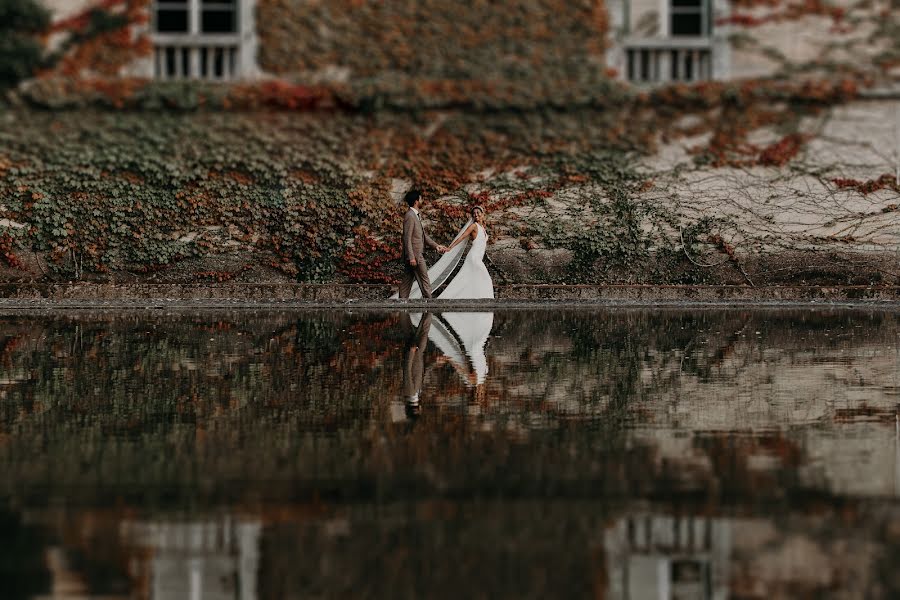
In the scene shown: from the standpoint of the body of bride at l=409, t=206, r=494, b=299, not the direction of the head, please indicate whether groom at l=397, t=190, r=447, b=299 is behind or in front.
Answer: behind

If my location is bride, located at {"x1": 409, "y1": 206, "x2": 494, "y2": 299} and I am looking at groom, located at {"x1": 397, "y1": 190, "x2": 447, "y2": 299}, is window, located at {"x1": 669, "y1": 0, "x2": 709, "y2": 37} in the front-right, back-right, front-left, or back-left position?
back-right

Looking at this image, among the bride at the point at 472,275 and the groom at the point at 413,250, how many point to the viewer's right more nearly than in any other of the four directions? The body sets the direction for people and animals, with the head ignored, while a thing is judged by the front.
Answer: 2

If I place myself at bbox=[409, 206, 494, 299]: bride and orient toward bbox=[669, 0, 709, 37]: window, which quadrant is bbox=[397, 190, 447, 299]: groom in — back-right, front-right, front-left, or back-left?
back-left

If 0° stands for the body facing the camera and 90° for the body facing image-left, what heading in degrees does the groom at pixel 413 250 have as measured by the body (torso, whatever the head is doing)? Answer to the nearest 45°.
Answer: approximately 270°

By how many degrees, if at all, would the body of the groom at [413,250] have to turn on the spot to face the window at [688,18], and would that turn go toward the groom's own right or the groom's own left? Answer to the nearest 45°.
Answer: approximately 45° to the groom's own left

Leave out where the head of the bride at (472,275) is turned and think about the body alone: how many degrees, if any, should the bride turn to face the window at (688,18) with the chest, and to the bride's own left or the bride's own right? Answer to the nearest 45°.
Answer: approximately 45° to the bride's own left
